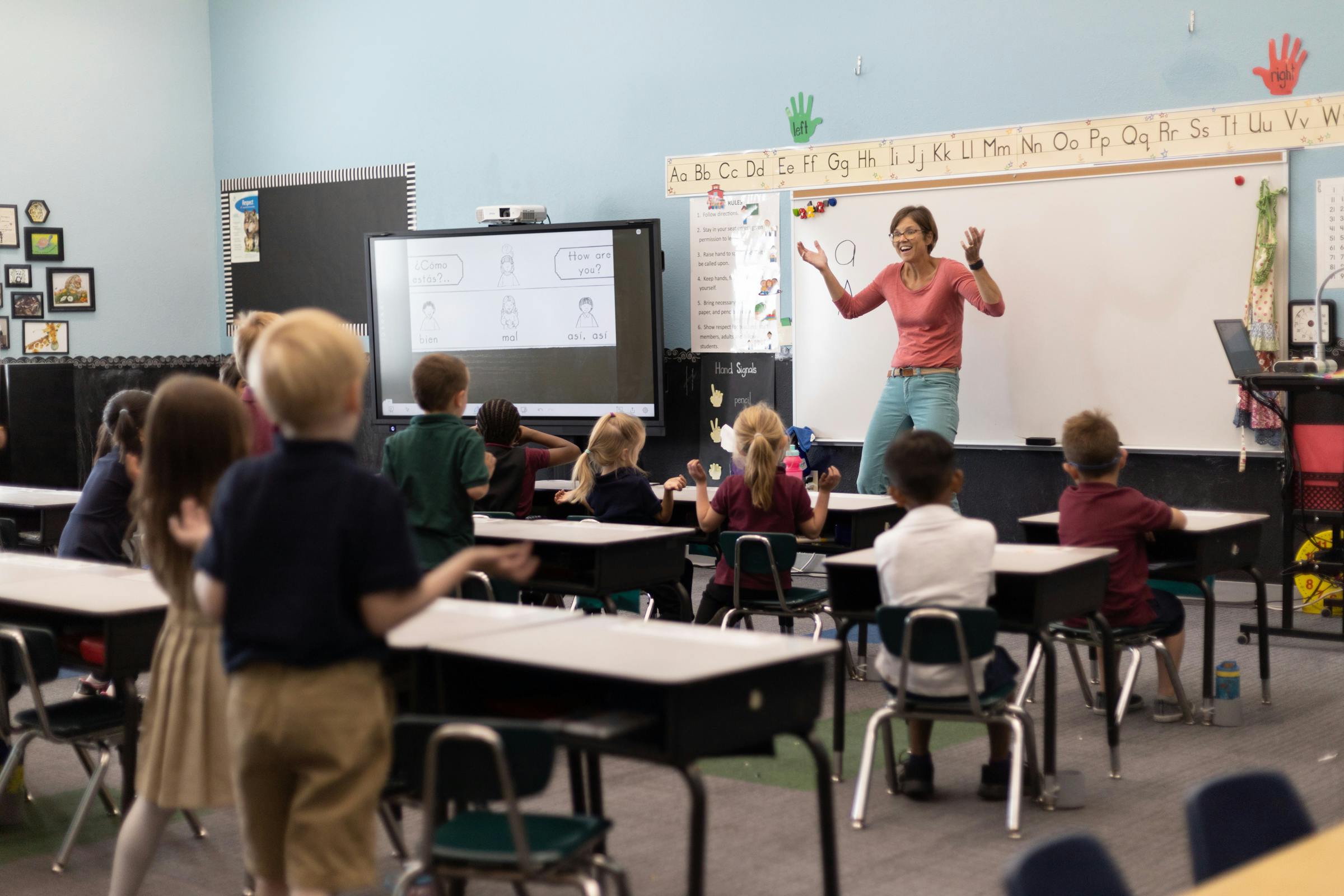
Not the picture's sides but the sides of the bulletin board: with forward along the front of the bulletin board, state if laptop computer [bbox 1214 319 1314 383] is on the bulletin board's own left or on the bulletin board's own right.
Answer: on the bulletin board's own left

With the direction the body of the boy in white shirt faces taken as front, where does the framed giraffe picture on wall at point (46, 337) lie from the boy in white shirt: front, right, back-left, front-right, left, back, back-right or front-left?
front-left

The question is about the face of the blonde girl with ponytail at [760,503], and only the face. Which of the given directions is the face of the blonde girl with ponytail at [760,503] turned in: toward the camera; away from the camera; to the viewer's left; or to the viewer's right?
away from the camera

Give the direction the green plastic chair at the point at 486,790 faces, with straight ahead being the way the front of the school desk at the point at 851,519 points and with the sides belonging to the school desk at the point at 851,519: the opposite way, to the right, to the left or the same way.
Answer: the opposite way

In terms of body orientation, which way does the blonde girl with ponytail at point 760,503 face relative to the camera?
away from the camera

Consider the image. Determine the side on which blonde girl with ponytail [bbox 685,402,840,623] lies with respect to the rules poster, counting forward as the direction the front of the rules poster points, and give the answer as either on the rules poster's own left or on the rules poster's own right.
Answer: on the rules poster's own left

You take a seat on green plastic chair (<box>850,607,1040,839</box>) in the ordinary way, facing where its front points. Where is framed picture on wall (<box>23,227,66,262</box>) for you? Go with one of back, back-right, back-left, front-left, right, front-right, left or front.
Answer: front-left

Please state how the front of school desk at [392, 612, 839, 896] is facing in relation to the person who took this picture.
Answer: facing the viewer and to the left of the viewer

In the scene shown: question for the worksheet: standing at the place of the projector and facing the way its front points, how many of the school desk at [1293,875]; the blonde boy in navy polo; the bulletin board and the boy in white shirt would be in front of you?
3

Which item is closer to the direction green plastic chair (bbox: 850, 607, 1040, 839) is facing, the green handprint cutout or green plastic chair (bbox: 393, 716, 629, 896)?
the green handprint cutout

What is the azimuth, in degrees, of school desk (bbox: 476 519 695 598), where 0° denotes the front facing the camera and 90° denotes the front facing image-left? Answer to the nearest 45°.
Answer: approximately 45°

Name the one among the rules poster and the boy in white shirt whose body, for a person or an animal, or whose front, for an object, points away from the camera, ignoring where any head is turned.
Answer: the boy in white shirt

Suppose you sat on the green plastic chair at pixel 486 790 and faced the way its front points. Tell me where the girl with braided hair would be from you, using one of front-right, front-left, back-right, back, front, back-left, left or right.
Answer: front-left

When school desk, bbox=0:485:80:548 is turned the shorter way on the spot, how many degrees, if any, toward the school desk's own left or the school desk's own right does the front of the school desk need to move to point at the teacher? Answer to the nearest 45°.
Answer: approximately 135° to the school desk's own left

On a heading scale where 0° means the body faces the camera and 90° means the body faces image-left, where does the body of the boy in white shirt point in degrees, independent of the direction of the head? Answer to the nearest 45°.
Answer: approximately 180°

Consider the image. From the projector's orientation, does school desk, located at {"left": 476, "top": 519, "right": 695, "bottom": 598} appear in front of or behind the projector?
in front

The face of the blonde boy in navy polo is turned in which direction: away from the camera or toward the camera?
away from the camera

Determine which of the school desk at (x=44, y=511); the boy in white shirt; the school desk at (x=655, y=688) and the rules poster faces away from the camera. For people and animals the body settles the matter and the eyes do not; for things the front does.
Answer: the boy in white shirt
